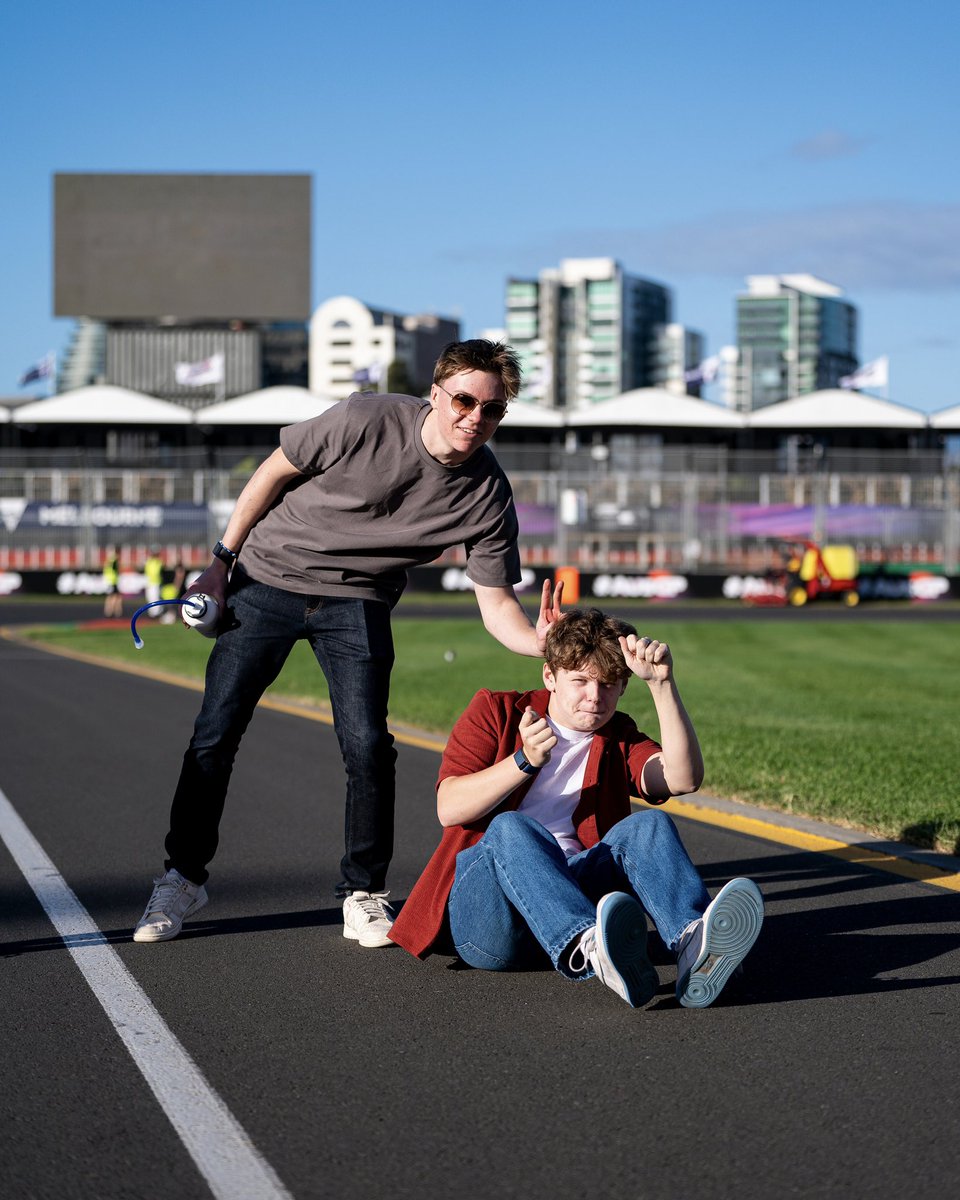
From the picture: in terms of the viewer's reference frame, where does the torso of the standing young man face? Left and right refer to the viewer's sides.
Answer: facing the viewer

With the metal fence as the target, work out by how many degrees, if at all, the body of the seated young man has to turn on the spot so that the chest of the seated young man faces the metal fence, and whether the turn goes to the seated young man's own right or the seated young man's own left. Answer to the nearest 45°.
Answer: approximately 135° to the seated young man's own left

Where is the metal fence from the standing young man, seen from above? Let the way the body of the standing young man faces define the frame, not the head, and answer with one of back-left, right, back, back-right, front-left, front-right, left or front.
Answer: back

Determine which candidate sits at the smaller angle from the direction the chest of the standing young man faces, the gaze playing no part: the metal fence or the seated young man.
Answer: the seated young man

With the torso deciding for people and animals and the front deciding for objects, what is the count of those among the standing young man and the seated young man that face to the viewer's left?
0

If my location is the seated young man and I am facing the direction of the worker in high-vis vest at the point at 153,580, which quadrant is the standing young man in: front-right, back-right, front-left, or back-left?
front-left

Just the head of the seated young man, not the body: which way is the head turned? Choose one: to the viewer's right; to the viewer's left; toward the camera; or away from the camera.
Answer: toward the camera

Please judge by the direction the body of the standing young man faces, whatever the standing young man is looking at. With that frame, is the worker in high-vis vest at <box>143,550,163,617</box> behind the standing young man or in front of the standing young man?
behind

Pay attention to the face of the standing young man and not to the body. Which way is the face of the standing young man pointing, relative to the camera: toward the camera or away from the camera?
toward the camera

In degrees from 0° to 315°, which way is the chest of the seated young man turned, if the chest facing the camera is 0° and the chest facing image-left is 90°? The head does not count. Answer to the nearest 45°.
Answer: approximately 315°
